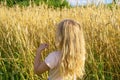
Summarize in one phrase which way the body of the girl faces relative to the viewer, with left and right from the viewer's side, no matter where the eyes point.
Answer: facing away from the viewer and to the left of the viewer
